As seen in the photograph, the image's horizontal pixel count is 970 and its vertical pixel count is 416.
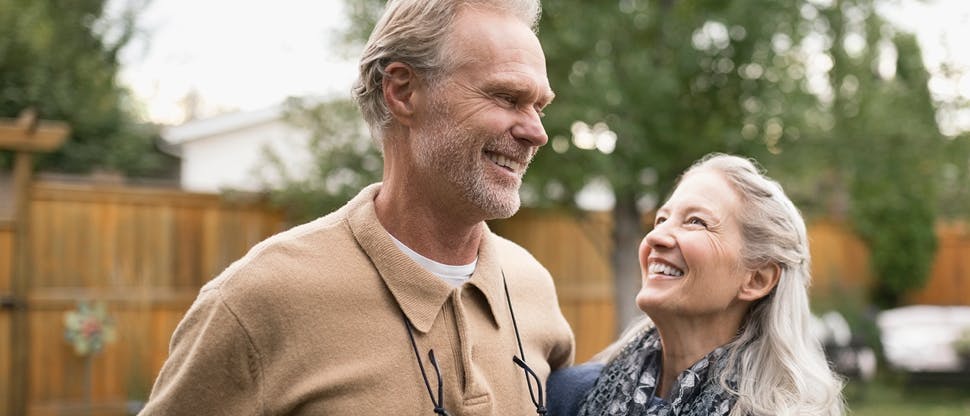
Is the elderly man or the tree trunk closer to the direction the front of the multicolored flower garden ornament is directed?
the elderly man

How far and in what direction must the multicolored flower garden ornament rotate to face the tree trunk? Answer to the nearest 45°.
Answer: approximately 90° to its left

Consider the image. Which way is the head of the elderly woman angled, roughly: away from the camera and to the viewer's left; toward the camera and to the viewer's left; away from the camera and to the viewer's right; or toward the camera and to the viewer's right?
toward the camera and to the viewer's left

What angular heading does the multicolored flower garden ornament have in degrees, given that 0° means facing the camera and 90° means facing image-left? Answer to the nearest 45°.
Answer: approximately 0°

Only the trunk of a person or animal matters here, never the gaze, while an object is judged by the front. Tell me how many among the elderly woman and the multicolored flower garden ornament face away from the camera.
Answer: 0

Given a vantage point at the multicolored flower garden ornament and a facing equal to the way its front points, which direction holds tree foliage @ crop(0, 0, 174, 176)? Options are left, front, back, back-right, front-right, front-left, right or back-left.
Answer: back

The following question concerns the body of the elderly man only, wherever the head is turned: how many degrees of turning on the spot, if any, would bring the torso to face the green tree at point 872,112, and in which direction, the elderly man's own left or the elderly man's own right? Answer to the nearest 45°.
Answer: approximately 90° to the elderly man's own left

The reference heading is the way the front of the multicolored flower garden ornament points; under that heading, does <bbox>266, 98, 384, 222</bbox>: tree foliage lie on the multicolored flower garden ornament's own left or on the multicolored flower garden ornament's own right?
on the multicolored flower garden ornament's own left

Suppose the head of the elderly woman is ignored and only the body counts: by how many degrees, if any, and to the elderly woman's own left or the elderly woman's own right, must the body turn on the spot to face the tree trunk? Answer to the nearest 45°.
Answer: approximately 135° to the elderly woman's own right

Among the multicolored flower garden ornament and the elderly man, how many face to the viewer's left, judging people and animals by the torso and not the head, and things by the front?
0

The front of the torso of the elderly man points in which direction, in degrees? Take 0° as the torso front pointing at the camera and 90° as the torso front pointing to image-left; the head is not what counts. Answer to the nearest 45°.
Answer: approximately 315°

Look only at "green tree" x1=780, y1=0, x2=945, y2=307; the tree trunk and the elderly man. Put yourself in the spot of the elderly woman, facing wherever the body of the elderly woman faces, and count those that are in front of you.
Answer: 1
